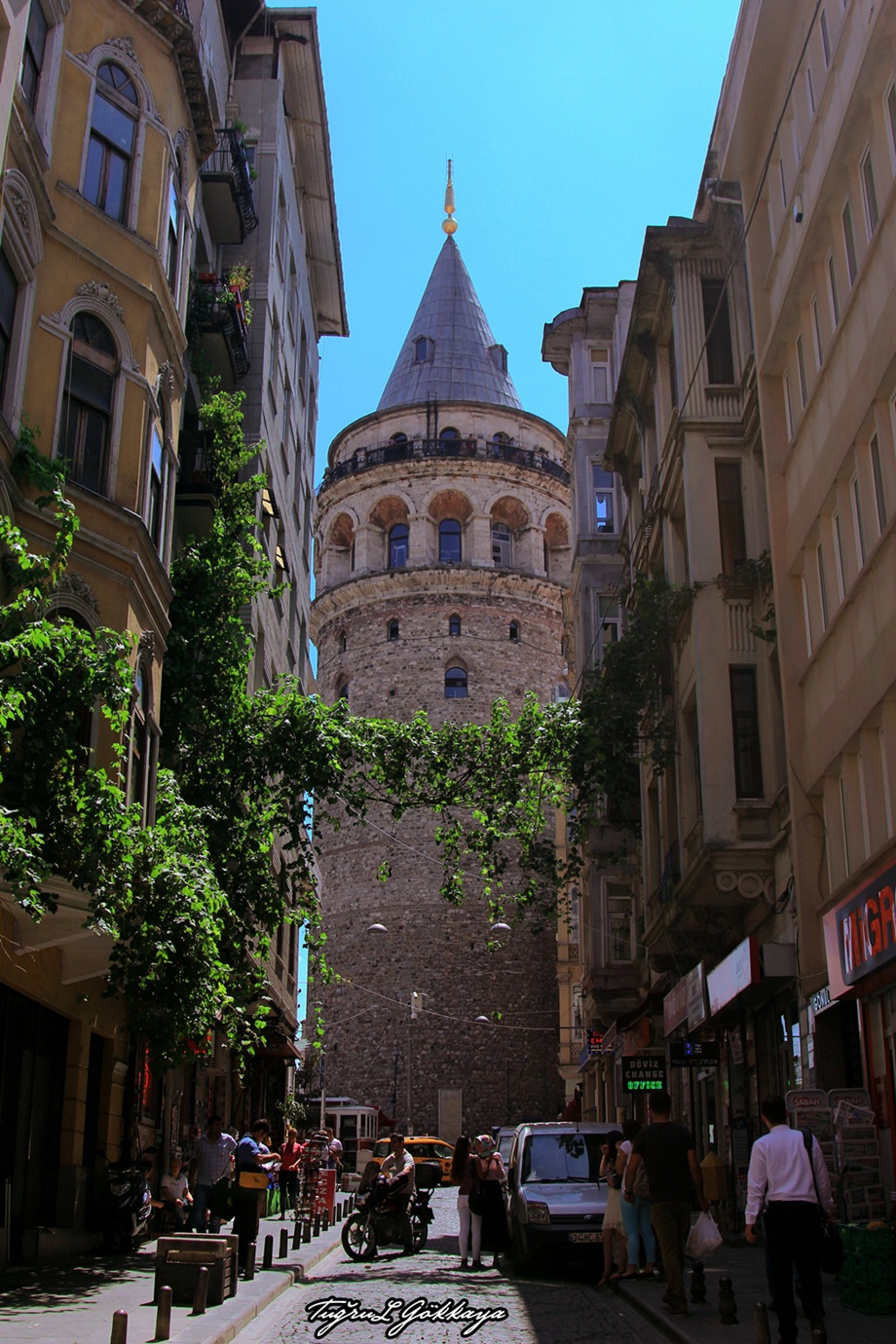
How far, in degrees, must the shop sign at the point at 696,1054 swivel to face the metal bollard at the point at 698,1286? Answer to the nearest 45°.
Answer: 0° — it already faces it

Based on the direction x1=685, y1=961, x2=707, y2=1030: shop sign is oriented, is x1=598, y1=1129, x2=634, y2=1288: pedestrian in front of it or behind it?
in front

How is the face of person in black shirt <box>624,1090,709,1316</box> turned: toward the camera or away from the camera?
away from the camera

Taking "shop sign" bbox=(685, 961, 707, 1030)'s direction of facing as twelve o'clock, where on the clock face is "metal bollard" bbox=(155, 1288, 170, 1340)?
The metal bollard is roughly at 11 o'clock from the shop sign.

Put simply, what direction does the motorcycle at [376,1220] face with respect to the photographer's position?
facing the viewer and to the left of the viewer

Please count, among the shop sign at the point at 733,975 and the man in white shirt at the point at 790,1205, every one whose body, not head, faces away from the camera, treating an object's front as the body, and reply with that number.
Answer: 1

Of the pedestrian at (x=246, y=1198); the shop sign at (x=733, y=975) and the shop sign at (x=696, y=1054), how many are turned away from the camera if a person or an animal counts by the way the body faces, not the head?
0

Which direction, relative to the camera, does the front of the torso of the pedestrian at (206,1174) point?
toward the camera

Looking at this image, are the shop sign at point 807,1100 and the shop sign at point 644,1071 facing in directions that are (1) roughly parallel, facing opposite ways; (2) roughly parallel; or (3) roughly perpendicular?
roughly parallel

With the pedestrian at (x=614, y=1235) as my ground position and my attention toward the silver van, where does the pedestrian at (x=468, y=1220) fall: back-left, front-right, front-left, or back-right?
front-left

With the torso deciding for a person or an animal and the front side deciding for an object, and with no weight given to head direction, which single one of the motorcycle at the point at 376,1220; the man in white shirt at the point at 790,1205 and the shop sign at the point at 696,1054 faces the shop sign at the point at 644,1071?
the man in white shirt

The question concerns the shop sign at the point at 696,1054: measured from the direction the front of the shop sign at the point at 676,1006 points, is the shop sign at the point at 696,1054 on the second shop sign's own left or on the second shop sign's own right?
on the second shop sign's own left

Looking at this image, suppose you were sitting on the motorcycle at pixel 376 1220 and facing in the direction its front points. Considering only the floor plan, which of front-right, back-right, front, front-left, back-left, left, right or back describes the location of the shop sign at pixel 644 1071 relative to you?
back

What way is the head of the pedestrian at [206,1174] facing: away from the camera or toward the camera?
toward the camera

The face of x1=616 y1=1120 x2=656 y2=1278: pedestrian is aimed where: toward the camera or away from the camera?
away from the camera

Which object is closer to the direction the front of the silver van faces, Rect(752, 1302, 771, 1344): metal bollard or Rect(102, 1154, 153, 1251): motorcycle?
the metal bollard

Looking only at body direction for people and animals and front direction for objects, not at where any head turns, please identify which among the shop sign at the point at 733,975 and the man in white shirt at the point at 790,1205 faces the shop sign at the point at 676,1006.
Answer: the man in white shirt

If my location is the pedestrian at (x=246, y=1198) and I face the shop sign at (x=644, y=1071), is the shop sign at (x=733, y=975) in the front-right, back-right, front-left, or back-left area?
front-right

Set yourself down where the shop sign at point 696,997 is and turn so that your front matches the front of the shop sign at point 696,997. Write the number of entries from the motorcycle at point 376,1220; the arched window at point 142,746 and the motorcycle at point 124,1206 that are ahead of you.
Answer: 3
